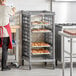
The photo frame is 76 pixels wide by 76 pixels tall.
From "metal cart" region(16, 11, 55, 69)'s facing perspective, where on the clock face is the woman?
The woman is roughly at 2 o'clock from the metal cart.

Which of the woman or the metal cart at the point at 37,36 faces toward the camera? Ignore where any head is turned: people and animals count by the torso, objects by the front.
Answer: the metal cart

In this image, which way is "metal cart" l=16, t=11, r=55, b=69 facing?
toward the camera

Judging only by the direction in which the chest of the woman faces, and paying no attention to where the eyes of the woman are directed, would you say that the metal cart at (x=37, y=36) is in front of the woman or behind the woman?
in front

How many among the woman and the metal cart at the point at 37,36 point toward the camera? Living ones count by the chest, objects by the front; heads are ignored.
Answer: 1
